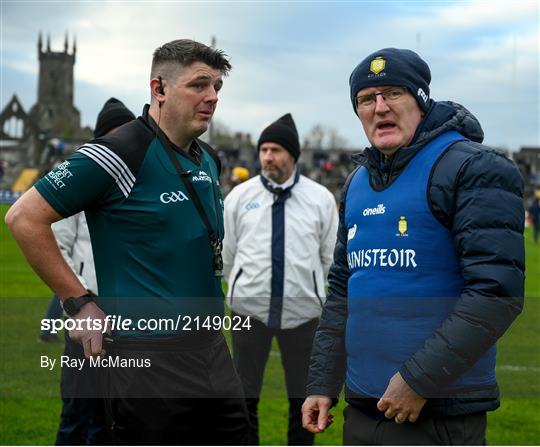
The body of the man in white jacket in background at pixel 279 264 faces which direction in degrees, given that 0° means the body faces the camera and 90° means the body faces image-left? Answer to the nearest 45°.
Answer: approximately 0°

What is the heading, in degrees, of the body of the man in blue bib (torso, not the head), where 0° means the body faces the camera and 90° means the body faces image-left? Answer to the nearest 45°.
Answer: approximately 45°

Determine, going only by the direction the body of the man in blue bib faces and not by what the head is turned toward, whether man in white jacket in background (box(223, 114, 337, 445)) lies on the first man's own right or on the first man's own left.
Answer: on the first man's own right

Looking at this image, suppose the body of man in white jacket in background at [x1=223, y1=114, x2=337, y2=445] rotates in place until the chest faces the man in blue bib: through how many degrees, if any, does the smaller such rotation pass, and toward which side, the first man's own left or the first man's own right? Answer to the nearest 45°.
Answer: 0° — they already face them
